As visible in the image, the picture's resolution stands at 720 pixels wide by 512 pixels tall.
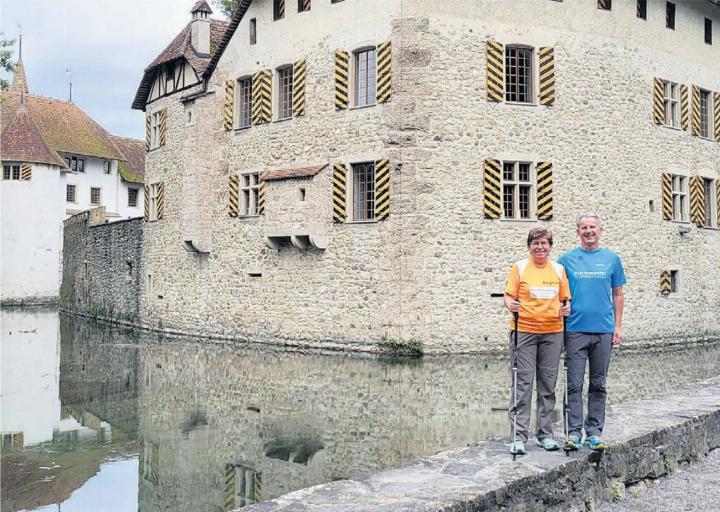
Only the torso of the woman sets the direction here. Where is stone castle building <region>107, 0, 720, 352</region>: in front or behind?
behind

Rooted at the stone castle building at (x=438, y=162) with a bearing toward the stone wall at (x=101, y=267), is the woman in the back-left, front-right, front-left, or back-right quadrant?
back-left

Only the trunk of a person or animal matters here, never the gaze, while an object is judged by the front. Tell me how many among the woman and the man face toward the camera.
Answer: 2

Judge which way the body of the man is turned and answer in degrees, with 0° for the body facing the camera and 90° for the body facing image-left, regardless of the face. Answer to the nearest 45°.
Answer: approximately 0°

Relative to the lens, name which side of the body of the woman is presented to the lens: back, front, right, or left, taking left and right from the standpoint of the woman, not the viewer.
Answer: front

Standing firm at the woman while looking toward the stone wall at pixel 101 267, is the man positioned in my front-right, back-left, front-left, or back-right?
back-right

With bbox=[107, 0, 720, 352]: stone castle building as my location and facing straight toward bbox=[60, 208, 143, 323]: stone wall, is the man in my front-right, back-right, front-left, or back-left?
back-left

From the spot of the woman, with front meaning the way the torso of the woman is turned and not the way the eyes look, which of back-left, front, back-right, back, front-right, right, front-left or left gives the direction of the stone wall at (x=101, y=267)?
back-right

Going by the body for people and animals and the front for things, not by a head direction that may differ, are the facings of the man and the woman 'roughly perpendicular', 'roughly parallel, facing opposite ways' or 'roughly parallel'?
roughly parallel

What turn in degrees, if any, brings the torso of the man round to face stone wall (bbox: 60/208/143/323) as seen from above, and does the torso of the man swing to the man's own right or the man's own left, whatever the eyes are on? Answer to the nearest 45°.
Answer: approximately 135° to the man's own right

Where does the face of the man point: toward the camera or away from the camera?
toward the camera
